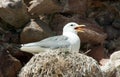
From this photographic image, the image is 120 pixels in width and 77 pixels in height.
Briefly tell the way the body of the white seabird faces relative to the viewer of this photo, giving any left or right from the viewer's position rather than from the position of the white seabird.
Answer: facing to the right of the viewer

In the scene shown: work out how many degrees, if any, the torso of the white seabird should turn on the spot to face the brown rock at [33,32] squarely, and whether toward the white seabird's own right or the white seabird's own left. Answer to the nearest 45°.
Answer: approximately 135° to the white seabird's own left

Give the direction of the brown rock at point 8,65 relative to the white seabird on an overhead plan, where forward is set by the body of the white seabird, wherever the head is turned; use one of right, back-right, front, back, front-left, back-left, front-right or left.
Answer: back
